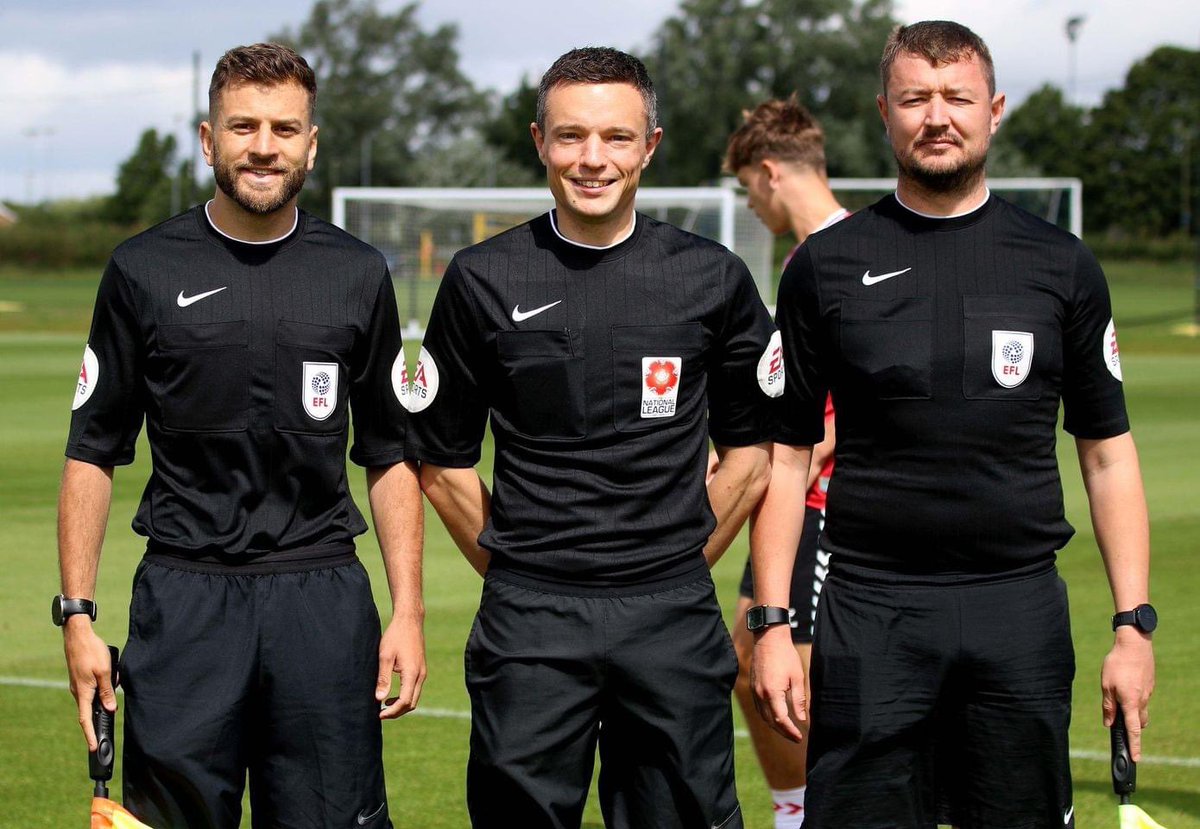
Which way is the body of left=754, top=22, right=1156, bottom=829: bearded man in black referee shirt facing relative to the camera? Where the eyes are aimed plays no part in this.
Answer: toward the camera

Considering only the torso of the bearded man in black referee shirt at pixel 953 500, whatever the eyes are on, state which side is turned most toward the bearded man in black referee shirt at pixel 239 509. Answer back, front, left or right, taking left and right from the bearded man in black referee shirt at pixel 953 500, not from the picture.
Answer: right

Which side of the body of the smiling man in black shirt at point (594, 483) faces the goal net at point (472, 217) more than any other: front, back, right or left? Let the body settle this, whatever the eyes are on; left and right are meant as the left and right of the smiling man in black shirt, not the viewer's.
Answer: back

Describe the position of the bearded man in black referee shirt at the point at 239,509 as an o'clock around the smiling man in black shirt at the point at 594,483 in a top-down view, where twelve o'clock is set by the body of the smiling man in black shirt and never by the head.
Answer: The bearded man in black referee shirt is roughly at 3 o'clock from the smiling man in black shirt.

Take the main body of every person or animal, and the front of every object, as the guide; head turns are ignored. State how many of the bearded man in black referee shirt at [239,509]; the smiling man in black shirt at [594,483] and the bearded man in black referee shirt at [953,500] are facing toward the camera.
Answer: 3

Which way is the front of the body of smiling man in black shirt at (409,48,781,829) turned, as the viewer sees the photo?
toward the camera

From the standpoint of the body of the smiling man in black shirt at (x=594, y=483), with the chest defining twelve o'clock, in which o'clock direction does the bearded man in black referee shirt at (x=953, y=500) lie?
The bearded man in black referee shirt is roughly at 9 o'clock from the smiling man in black shirt.

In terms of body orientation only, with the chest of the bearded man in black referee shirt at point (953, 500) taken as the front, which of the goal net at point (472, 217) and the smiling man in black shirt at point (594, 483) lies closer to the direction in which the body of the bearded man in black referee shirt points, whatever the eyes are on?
the smiling man in black shirt

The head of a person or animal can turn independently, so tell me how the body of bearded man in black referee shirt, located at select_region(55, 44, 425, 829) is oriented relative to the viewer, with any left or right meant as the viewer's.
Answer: facing the viewer

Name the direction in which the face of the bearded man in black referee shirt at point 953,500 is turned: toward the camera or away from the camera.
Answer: toward the camera

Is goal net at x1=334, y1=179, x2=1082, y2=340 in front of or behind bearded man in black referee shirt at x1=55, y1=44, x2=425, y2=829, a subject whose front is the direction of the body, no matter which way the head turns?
behind

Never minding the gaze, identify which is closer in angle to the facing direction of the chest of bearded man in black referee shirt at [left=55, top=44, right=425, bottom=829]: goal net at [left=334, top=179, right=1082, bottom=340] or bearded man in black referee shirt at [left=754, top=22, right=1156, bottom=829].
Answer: the bearded man in black referee shirt

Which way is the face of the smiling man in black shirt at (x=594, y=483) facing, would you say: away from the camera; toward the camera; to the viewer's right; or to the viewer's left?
toward the camera

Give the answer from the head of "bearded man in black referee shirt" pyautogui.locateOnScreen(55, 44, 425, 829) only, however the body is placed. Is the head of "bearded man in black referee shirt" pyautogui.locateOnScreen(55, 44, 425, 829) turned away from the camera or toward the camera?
toward the camera

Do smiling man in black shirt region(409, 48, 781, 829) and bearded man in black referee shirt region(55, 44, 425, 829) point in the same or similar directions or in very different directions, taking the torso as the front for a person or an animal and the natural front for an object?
same or similar directions
